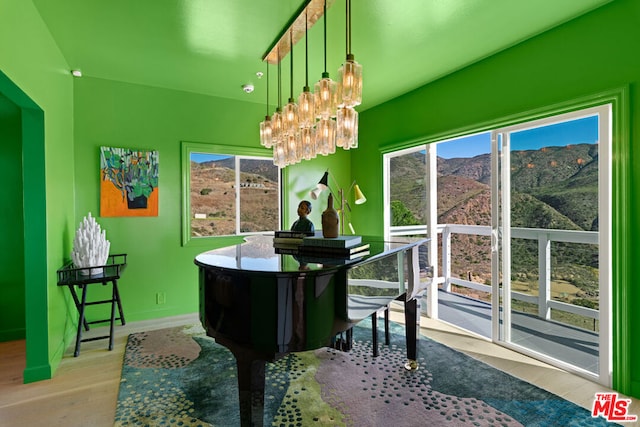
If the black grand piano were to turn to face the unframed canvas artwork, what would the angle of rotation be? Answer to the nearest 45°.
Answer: approximately 90° to its left

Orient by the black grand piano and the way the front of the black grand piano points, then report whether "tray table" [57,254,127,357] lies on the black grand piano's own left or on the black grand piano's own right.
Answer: on the black grand piano's own left

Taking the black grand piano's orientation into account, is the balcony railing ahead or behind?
ahead

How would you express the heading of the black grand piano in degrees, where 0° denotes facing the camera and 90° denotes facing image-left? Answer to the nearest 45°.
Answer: approximately 225°

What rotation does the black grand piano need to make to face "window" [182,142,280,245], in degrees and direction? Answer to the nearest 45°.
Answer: approximately 45° to its left
